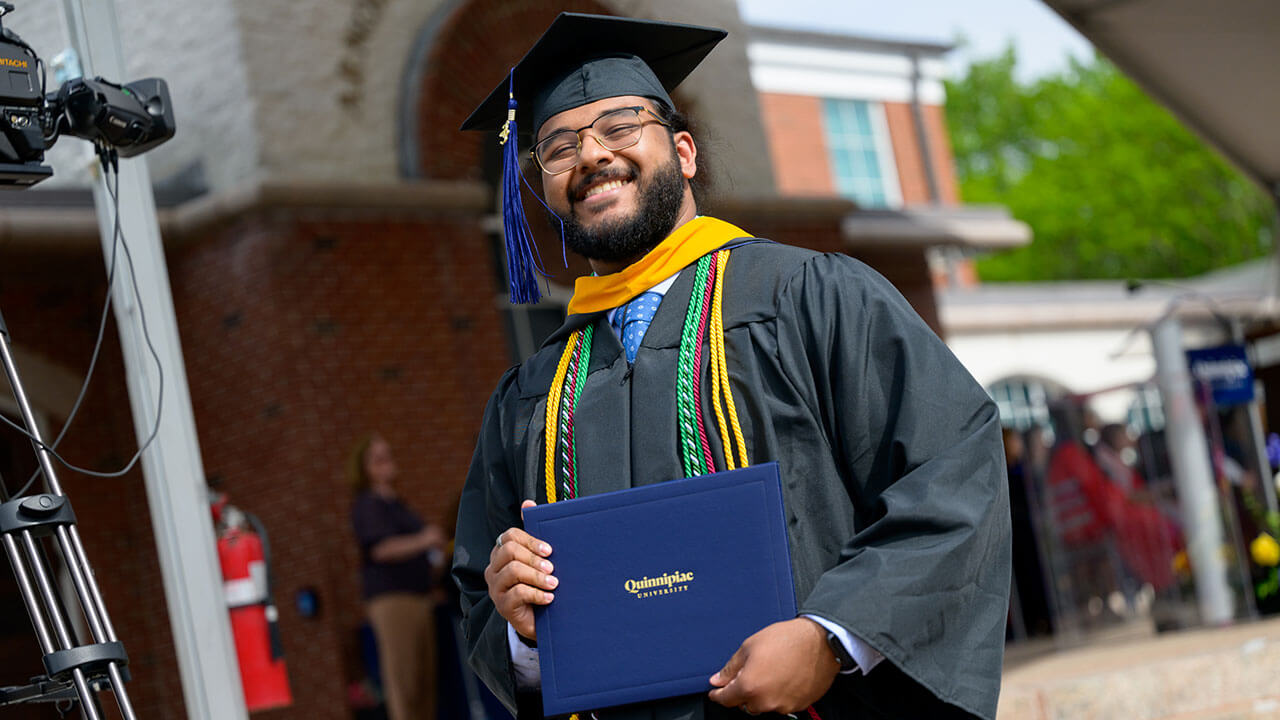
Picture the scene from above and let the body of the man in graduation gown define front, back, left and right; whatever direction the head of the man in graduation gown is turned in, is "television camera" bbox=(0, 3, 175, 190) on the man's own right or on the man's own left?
on the man's own right

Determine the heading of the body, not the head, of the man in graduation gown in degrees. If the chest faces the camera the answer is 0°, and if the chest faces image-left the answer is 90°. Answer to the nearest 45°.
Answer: approximately 45°

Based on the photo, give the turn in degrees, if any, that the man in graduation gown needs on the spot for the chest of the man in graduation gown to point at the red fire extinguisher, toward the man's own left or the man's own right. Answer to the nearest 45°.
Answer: approximately 90° to the man's own right

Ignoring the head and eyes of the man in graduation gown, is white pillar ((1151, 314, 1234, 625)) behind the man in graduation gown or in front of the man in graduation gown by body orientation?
behind

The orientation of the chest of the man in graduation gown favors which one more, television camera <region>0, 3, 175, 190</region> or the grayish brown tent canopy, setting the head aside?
the television camera

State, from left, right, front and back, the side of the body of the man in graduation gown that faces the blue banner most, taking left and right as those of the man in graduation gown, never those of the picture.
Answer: back

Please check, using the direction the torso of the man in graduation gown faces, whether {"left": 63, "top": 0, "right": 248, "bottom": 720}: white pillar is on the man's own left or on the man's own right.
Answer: on the man's own right
